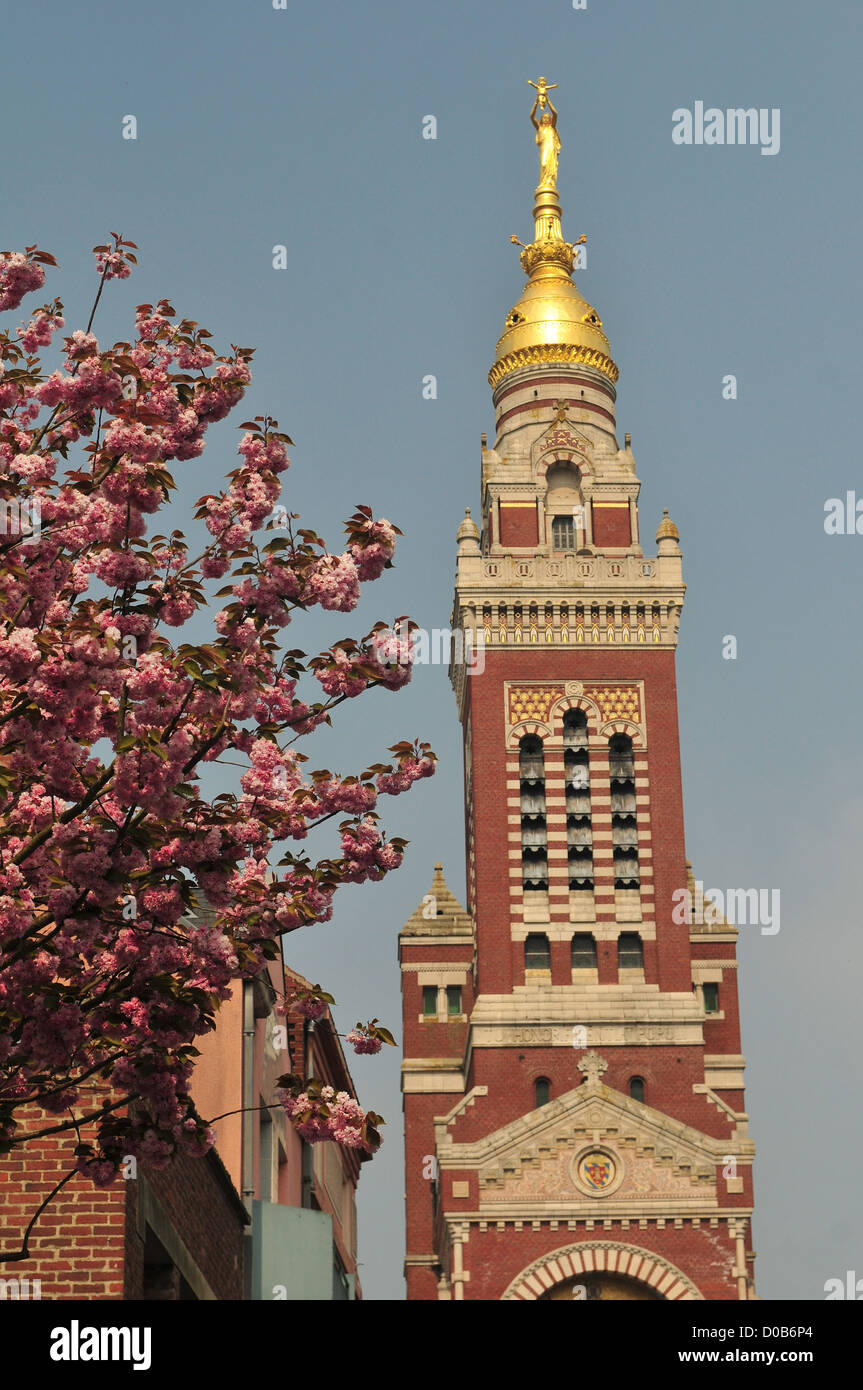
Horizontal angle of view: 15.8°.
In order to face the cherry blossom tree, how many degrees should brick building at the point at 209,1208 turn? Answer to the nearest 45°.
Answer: approximately 90° to its right

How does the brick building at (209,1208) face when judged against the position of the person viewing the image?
facing to the right of the viewer
